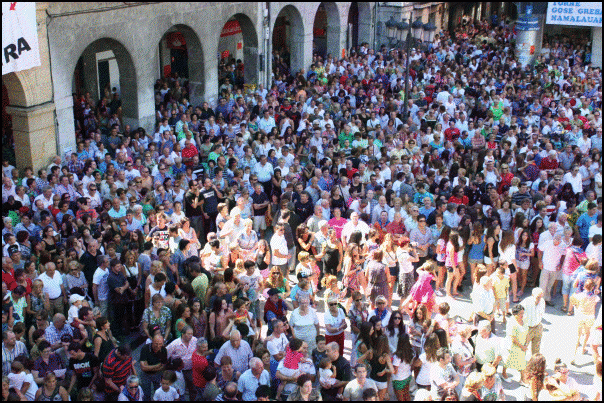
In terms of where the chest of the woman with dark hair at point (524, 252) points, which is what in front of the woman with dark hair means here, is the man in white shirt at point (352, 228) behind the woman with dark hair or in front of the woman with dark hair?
in front

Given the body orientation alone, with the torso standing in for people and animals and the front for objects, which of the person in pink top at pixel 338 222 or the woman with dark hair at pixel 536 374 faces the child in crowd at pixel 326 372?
the person in pink top

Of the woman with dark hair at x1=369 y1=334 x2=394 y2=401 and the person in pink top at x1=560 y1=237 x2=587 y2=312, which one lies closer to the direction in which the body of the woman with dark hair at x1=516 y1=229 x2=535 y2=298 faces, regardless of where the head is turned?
the woman with dark hair

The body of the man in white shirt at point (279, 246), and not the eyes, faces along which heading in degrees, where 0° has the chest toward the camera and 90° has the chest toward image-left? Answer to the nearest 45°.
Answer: approximately 315°

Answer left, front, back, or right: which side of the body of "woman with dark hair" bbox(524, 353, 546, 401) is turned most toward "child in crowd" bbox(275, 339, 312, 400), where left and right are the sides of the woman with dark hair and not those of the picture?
left

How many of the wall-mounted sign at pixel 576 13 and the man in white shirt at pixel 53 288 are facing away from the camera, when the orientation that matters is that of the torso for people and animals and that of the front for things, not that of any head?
0

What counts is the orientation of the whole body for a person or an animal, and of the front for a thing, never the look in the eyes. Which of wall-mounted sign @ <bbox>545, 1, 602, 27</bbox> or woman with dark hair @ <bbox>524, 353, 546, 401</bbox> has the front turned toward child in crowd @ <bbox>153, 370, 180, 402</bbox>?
the wall-mounted sign

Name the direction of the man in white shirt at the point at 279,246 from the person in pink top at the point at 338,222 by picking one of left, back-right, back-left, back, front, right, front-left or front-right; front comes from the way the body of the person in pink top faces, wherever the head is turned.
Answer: front-right

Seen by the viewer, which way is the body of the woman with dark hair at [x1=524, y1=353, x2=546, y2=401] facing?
away from the camera

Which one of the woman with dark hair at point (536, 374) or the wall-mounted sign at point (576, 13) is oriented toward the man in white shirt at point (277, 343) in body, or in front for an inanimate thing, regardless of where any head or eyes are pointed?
the wall-mounted sign

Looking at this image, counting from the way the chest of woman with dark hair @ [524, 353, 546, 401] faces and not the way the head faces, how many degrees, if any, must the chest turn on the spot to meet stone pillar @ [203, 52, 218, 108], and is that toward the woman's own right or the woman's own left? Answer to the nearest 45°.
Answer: approximately 45° to the woman's own left
